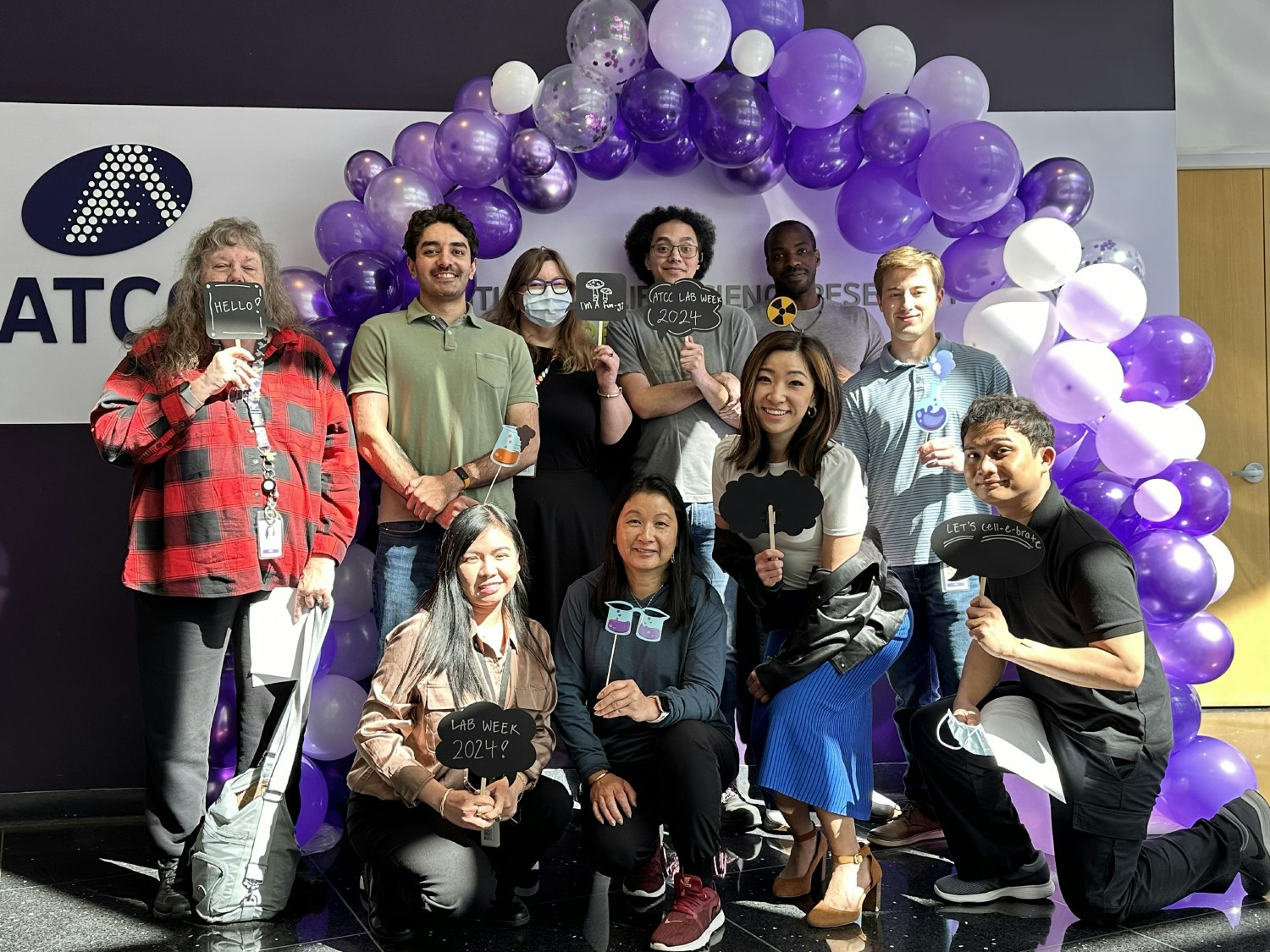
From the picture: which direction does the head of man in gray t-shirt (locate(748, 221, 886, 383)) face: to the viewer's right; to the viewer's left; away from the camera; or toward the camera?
toward the camera

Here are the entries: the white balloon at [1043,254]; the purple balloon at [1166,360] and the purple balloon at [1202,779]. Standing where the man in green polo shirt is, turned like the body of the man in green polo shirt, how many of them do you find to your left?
3

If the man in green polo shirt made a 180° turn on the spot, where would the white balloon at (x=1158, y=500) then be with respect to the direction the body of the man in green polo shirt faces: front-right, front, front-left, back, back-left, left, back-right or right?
right

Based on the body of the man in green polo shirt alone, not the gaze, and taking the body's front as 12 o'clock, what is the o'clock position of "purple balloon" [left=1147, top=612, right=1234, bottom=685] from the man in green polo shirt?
The purple balloon is roughly at 9 o'clock from the man in green polo shirt.

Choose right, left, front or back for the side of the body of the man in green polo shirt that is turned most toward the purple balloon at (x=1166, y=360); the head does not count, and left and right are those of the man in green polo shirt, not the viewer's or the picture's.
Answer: left

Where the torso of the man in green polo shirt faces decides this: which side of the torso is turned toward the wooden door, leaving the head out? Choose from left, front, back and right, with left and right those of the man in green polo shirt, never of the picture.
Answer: left

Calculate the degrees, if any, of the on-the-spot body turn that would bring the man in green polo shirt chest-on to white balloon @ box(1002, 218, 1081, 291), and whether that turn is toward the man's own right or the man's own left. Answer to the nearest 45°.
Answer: approximately 90° to the man's own left

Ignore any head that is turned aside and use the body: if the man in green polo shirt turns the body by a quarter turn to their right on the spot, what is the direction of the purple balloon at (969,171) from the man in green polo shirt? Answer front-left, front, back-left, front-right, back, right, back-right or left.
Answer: back

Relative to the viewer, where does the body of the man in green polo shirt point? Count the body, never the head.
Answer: toward the camera

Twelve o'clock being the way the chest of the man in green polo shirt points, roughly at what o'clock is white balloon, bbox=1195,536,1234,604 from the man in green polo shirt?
The white balloon is roughly at 9 o'clock from the man in green polo shirt.

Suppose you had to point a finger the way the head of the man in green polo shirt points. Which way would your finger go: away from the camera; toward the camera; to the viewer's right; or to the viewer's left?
toward the camera

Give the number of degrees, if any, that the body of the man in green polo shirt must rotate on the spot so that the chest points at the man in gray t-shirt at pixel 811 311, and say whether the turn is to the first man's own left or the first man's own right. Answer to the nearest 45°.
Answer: approximately 90° to the first man's own left

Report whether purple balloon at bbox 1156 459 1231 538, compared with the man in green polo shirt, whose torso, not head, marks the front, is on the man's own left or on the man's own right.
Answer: on the man's own left

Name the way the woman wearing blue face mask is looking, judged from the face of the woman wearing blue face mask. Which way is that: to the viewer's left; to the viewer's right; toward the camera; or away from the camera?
toward the camera
